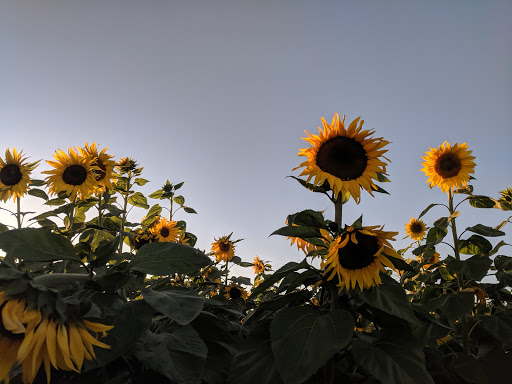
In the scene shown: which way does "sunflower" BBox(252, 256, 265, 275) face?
toward the camera
